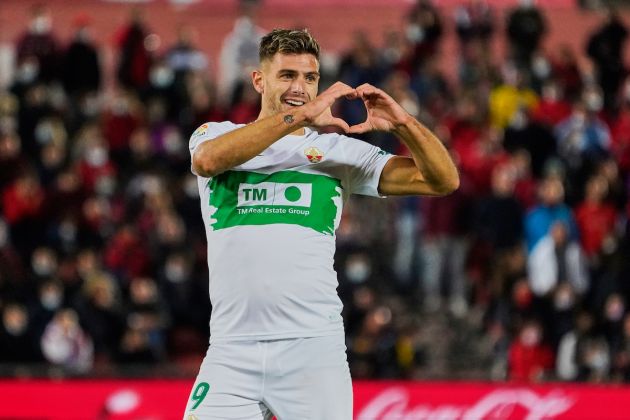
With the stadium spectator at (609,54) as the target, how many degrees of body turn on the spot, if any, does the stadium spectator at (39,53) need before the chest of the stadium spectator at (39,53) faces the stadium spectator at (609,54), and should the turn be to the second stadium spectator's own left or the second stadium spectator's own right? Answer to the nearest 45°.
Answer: approximately 90° to the second stadium spectator's own left

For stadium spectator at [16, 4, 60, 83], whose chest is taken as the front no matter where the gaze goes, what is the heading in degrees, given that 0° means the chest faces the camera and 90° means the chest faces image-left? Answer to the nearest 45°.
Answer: approximately 0°

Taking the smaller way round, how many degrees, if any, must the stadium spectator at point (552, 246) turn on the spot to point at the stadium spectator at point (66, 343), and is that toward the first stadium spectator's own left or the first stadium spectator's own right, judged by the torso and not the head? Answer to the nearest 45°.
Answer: approximately 45° to the first stadium spectator's own right

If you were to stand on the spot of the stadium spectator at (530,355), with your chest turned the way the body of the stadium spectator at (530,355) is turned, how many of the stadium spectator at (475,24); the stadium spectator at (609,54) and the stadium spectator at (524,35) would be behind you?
3

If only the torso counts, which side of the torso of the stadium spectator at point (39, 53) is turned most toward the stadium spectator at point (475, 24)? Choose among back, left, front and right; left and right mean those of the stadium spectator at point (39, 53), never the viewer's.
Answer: left

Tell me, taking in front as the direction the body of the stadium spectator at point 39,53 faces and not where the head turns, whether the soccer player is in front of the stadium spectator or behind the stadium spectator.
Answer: in front

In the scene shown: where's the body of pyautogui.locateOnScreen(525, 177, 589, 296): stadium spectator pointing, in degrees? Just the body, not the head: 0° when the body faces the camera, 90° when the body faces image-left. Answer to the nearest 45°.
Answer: approximately 0°

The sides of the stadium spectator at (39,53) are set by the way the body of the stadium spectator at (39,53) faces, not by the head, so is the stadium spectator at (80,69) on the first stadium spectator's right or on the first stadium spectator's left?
on the first stadium spectator's left
